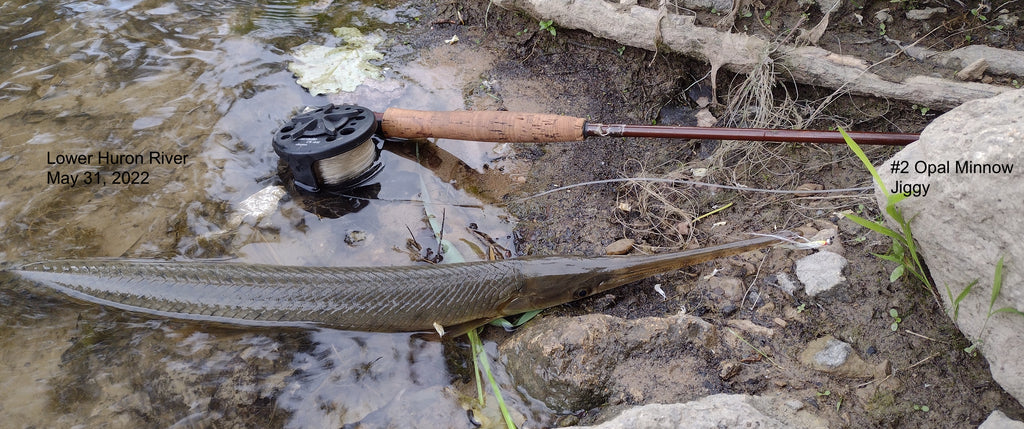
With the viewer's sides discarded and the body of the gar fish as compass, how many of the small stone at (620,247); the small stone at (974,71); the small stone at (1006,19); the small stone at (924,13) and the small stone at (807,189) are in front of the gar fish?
5

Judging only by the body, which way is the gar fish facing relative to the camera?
to the viewer's right

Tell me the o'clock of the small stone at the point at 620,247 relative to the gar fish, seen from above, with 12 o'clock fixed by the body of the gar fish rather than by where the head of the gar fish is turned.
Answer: The small stone is roughly at 12 o'clock from the gar fish.

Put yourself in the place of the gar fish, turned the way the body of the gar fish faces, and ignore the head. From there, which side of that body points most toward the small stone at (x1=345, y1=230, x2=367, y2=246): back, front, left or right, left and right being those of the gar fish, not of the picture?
left

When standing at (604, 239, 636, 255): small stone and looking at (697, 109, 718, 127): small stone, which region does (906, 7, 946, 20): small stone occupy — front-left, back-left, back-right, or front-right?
front-right

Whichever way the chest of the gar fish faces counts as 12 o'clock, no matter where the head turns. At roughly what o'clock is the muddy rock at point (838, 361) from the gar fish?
The muddy rock is roughly at 1 o'clock from the gar fish.

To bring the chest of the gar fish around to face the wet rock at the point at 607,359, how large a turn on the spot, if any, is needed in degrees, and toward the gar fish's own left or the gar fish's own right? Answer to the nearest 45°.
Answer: approximately 45° to the gar fish's own right

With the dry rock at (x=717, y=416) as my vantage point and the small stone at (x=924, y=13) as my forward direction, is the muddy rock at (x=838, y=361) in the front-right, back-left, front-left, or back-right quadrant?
front-right

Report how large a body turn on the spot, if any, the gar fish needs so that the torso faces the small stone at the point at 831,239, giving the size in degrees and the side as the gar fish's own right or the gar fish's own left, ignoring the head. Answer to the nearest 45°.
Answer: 0° — it already faces it

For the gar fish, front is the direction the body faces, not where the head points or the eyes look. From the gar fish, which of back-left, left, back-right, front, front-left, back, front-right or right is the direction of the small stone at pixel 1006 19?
front

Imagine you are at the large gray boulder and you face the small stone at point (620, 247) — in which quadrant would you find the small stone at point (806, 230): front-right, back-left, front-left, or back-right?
front-right

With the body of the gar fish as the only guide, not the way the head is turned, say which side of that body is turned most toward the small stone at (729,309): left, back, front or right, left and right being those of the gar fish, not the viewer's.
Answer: front

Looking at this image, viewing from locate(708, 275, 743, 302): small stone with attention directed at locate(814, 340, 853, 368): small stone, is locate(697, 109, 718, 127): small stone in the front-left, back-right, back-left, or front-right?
back-left
